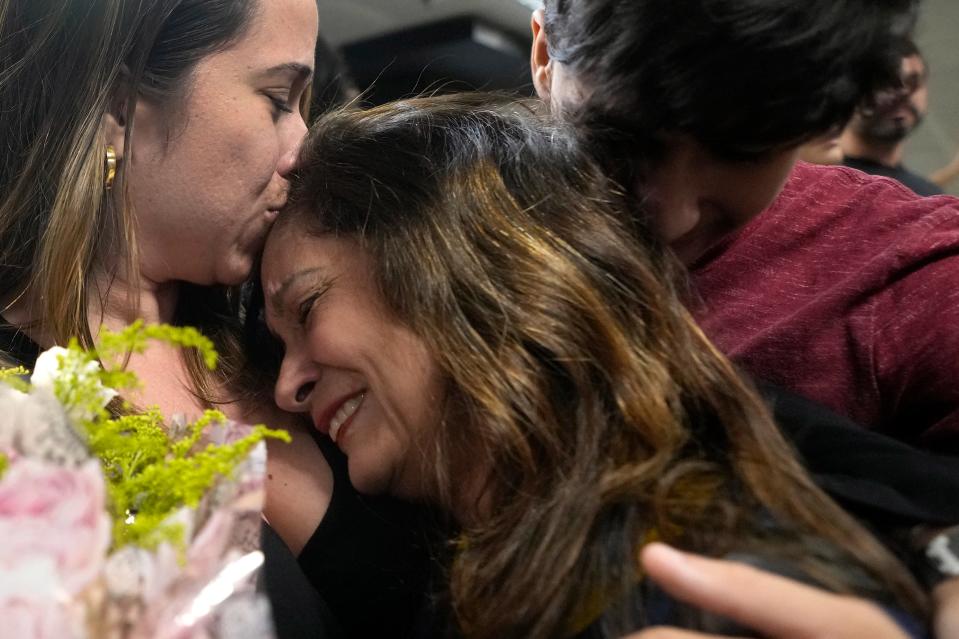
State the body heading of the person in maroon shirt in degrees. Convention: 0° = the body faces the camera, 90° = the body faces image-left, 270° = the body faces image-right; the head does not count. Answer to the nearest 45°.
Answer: approximately 45°

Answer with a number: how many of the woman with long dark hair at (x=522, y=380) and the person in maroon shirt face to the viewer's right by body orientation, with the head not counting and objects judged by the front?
0

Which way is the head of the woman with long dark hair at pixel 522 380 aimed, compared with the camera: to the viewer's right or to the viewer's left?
to the viewer's left

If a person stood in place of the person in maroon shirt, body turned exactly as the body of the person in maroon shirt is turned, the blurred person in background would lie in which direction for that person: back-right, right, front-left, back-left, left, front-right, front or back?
back-right

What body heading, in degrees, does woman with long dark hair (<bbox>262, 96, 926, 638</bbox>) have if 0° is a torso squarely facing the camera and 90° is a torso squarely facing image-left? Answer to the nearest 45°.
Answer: approximately 90°
